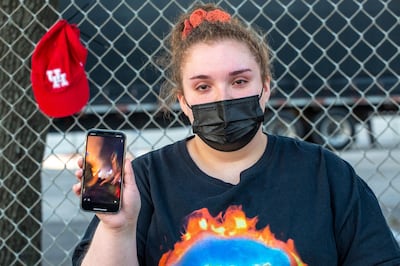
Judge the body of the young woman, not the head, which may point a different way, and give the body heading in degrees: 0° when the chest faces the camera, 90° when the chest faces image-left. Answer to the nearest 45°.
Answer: approximately 0°
